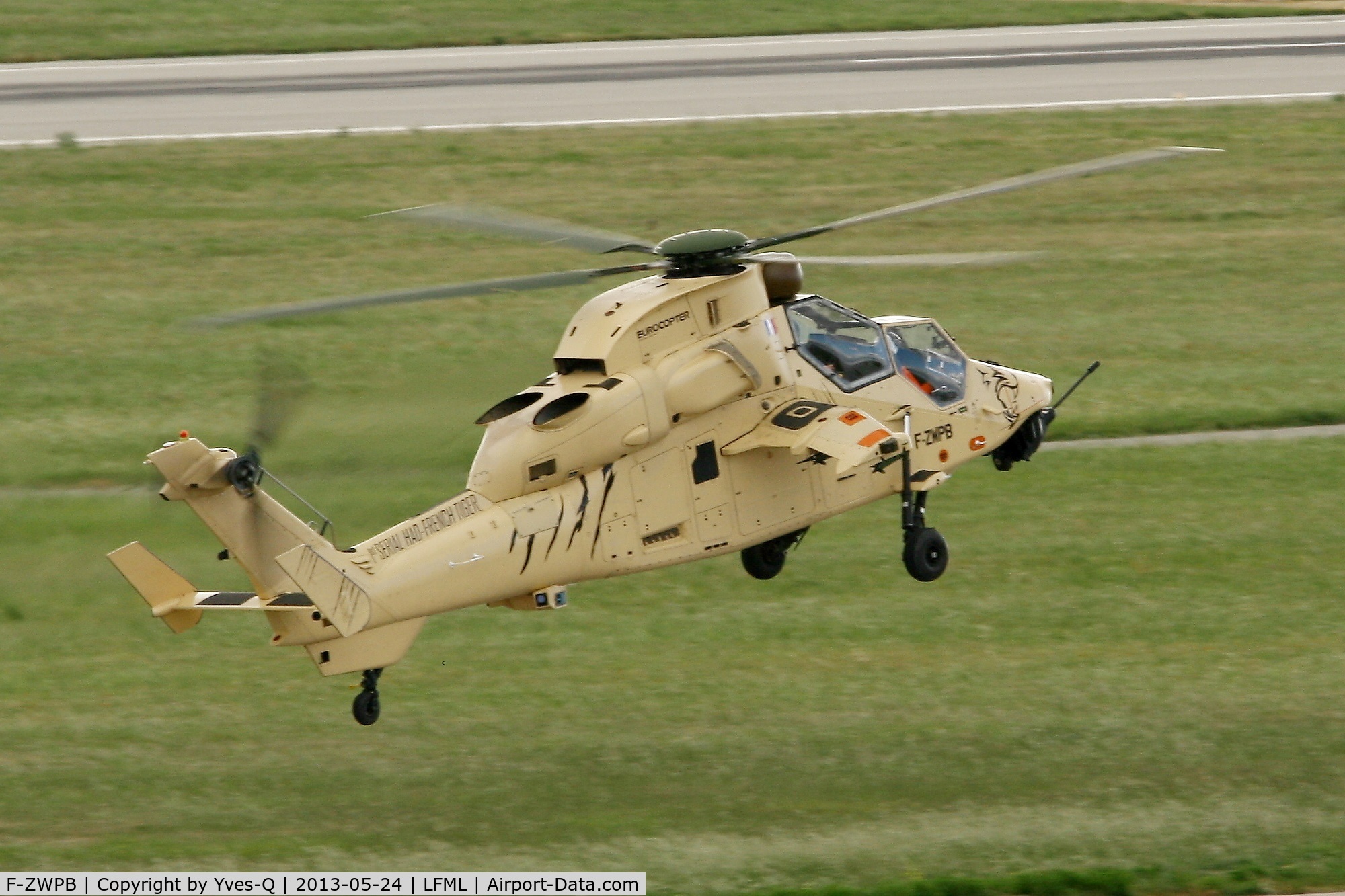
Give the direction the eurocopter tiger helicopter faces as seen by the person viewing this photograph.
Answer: facing away from the viewer and to the right of the viewer
